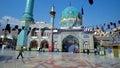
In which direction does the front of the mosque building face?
toward the camera
